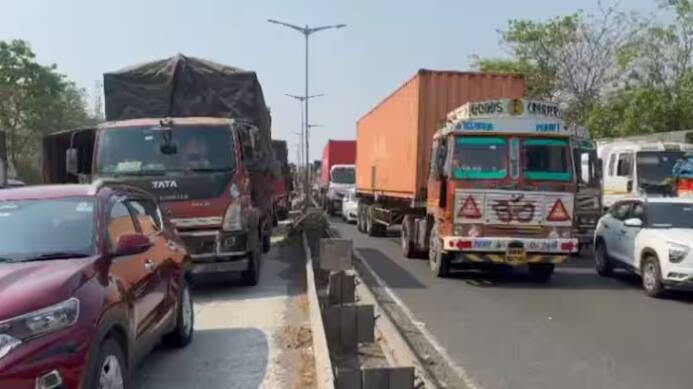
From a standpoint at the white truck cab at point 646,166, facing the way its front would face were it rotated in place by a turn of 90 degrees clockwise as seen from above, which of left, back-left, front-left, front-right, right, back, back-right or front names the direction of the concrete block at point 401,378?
front-left

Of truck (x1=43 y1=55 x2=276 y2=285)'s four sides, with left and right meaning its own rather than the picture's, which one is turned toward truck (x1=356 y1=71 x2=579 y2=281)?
left

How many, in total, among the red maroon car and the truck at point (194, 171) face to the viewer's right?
0

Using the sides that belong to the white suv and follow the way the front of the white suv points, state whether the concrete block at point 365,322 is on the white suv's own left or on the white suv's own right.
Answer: on the white suv's own right

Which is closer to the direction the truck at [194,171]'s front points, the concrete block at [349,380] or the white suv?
the concrete block

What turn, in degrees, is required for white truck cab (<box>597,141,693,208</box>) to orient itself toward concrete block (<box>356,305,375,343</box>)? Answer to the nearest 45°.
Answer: approximately 45° to its right

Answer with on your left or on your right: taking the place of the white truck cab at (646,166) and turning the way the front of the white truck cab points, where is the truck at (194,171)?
on your right

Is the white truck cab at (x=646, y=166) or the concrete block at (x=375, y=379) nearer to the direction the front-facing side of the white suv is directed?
the concrete block

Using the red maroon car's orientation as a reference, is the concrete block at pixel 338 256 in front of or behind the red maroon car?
behind

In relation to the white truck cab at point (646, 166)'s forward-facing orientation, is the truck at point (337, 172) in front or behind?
behind

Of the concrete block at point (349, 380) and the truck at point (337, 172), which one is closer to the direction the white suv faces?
the concrete block

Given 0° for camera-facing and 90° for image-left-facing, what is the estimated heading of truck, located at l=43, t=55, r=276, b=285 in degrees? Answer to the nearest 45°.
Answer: approximately 0°
